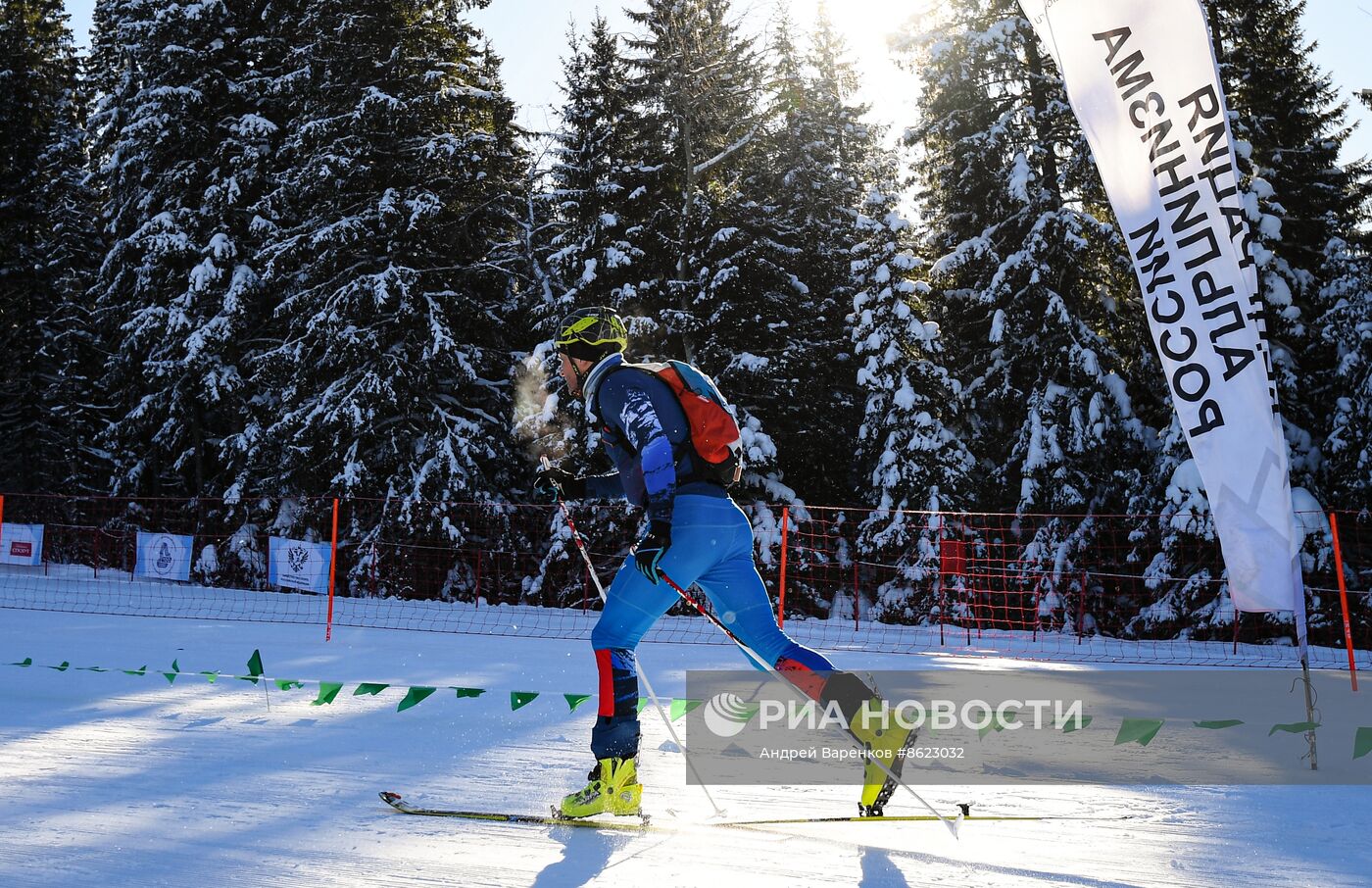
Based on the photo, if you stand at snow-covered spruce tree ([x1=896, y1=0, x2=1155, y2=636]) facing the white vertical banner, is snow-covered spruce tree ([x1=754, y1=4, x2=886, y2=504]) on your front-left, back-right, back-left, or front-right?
back-right

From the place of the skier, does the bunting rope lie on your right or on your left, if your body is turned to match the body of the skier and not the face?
on your right

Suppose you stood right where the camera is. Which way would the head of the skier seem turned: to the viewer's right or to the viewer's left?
to the viewer's left

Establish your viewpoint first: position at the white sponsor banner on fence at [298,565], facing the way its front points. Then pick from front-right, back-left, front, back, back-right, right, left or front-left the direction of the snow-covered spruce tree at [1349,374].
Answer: left

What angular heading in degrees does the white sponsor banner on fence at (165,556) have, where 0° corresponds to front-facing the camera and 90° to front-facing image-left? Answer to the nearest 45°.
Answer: approximately 0°

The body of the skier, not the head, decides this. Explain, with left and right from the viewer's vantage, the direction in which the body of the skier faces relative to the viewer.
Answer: facing to the left of the viewer

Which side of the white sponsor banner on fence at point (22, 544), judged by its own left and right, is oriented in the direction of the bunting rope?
front
